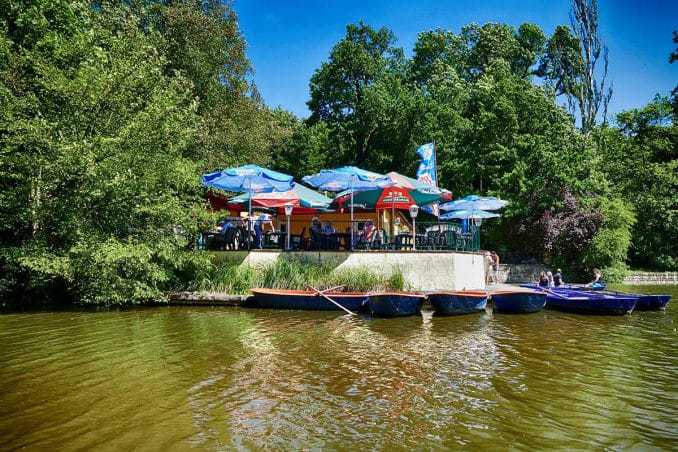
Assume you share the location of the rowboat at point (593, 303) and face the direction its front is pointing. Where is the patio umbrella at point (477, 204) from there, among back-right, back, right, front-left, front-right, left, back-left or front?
back

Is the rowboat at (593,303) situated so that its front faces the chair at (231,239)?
no

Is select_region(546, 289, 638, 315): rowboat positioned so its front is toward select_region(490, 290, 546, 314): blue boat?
no

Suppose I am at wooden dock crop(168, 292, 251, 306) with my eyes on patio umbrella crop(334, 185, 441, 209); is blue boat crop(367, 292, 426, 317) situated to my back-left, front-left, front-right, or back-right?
front-right

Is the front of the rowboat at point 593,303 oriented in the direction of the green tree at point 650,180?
no

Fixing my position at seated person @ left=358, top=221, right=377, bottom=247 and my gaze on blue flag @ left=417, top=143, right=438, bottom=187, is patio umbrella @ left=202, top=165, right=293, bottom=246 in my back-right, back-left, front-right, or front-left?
back-left

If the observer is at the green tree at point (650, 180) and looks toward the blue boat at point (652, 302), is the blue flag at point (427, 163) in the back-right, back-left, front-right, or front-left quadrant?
front-right

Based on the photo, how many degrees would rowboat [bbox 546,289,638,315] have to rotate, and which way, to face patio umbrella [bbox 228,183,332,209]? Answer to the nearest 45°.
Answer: approximately 135° to its right
